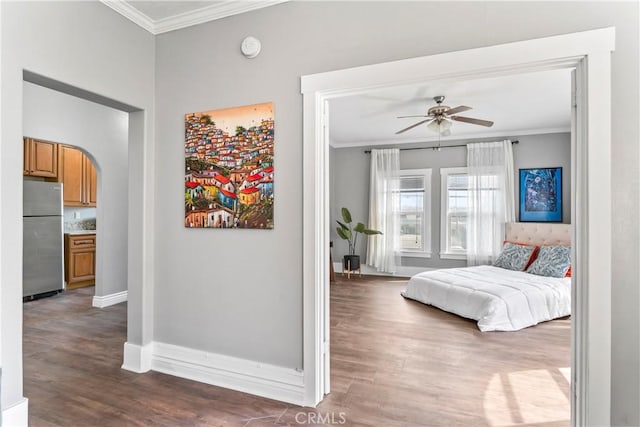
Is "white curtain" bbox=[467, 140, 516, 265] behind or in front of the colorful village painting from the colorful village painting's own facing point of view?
behind

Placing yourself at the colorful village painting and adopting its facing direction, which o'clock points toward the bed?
The bed is roughly at 7 o'clock from the colorful village painting.

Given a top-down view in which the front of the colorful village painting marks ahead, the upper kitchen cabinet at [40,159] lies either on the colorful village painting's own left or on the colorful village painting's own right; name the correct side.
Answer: on the colorful village painting's own right

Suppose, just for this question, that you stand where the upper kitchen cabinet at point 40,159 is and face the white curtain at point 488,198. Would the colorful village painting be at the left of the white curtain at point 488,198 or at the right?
right

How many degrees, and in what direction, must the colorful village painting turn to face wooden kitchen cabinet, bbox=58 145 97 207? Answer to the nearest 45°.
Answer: approximately 90° to its right

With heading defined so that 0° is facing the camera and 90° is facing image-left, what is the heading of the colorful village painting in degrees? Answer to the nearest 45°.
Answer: approximately 45°

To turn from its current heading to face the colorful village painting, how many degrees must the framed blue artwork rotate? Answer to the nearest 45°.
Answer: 0° — it already faces it

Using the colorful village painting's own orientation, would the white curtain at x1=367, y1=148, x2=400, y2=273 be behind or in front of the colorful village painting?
behind

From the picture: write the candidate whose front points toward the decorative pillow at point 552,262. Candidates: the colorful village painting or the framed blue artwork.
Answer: the framed blue artwork

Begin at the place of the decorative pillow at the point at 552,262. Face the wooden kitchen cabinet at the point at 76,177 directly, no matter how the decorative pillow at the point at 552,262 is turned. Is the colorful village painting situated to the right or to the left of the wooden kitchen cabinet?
left

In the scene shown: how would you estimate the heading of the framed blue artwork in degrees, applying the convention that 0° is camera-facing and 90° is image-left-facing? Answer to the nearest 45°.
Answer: approximately 0°

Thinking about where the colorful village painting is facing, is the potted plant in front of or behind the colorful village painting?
behind

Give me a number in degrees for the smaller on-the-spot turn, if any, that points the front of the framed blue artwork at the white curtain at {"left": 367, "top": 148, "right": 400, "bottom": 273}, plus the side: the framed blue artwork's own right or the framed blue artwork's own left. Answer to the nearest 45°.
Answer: approximately 90° to the framed blue artwork's own right
